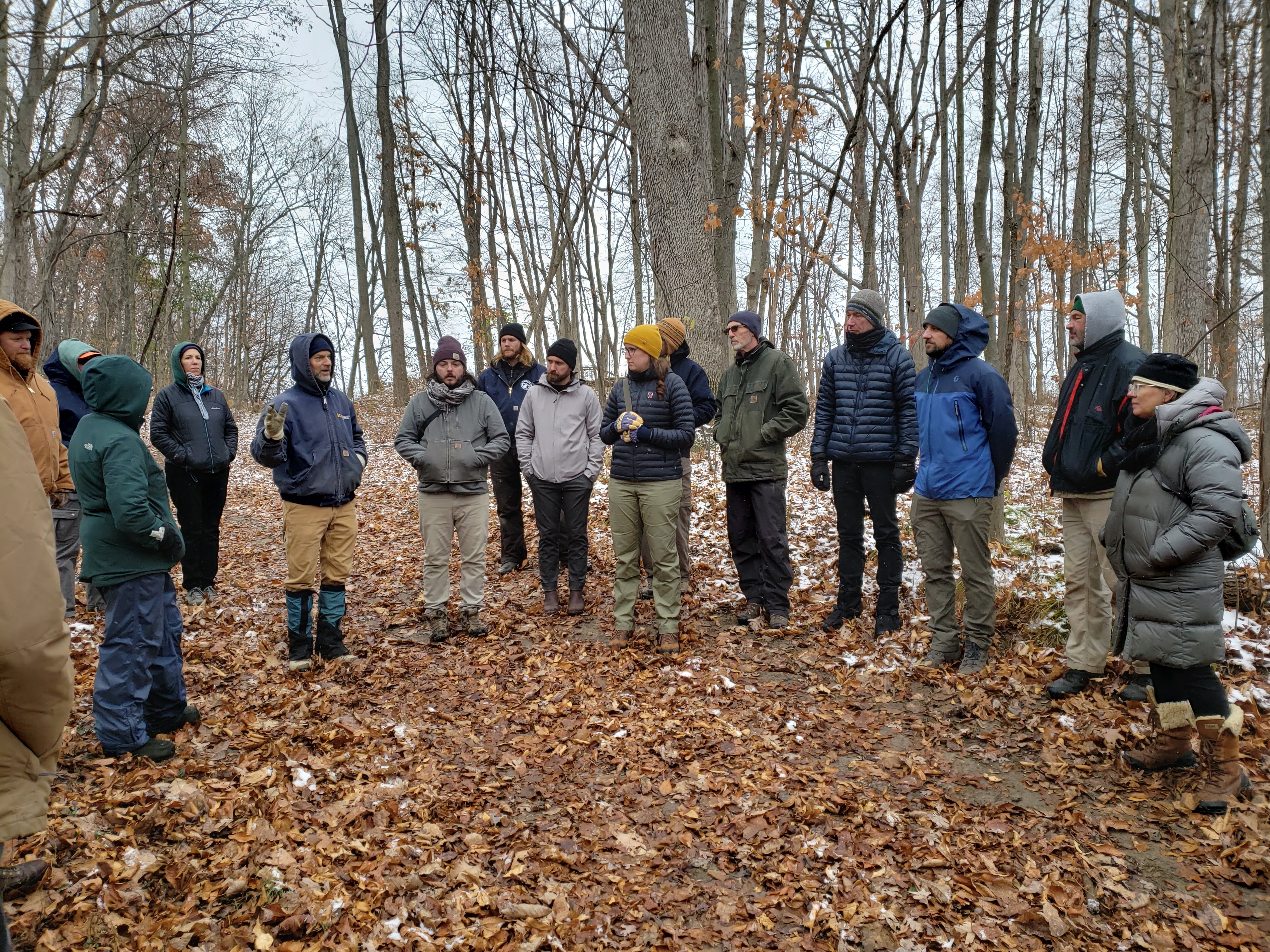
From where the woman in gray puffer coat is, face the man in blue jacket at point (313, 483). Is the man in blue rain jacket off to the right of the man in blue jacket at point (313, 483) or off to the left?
right

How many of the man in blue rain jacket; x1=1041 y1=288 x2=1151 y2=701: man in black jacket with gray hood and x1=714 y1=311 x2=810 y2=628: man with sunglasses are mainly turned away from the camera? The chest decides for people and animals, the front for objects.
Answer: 0

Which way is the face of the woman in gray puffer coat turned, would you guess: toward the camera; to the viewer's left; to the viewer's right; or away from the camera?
to the viewer's left

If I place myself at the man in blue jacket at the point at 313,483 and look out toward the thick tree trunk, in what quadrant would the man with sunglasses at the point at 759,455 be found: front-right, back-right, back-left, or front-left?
front-right

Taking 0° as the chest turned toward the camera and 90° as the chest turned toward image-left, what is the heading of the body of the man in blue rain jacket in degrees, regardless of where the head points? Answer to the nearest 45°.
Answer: approximately 45°

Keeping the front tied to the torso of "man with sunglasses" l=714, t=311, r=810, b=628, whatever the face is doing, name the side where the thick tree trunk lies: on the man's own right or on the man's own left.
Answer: on the man's own right

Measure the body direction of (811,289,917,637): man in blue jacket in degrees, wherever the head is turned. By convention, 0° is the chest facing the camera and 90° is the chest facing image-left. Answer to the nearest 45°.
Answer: approximately 45°

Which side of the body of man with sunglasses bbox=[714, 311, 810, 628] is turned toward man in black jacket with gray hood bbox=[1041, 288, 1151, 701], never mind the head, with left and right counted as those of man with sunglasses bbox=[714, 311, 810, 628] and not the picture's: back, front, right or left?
left

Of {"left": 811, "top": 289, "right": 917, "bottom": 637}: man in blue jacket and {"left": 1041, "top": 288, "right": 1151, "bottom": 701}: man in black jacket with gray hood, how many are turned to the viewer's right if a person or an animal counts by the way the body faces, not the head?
0

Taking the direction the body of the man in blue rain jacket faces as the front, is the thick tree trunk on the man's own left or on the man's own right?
on the man's own right

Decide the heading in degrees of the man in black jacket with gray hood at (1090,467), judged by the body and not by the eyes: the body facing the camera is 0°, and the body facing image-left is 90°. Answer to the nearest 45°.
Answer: approximately 45°

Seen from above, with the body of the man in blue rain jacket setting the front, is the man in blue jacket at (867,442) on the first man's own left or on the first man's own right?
on the first man's own right
